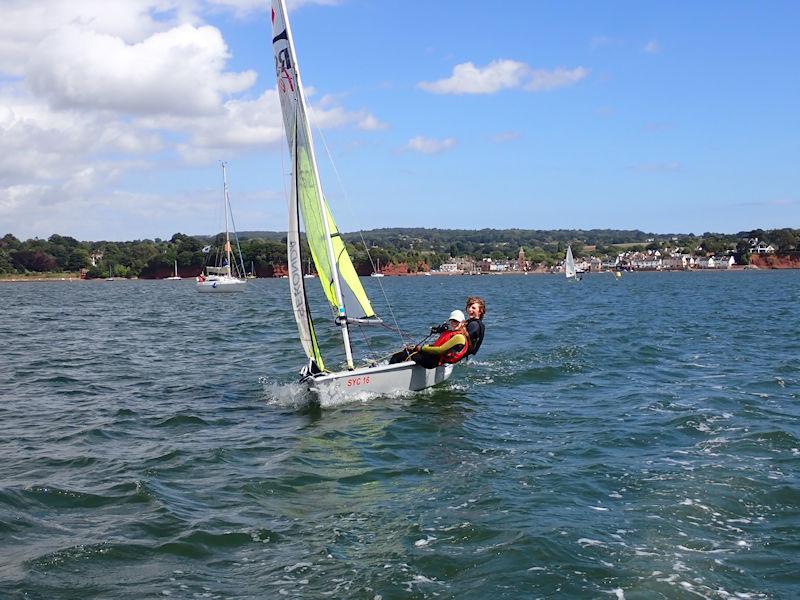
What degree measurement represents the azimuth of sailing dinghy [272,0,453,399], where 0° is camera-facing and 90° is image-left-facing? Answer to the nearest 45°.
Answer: approximately 45°
